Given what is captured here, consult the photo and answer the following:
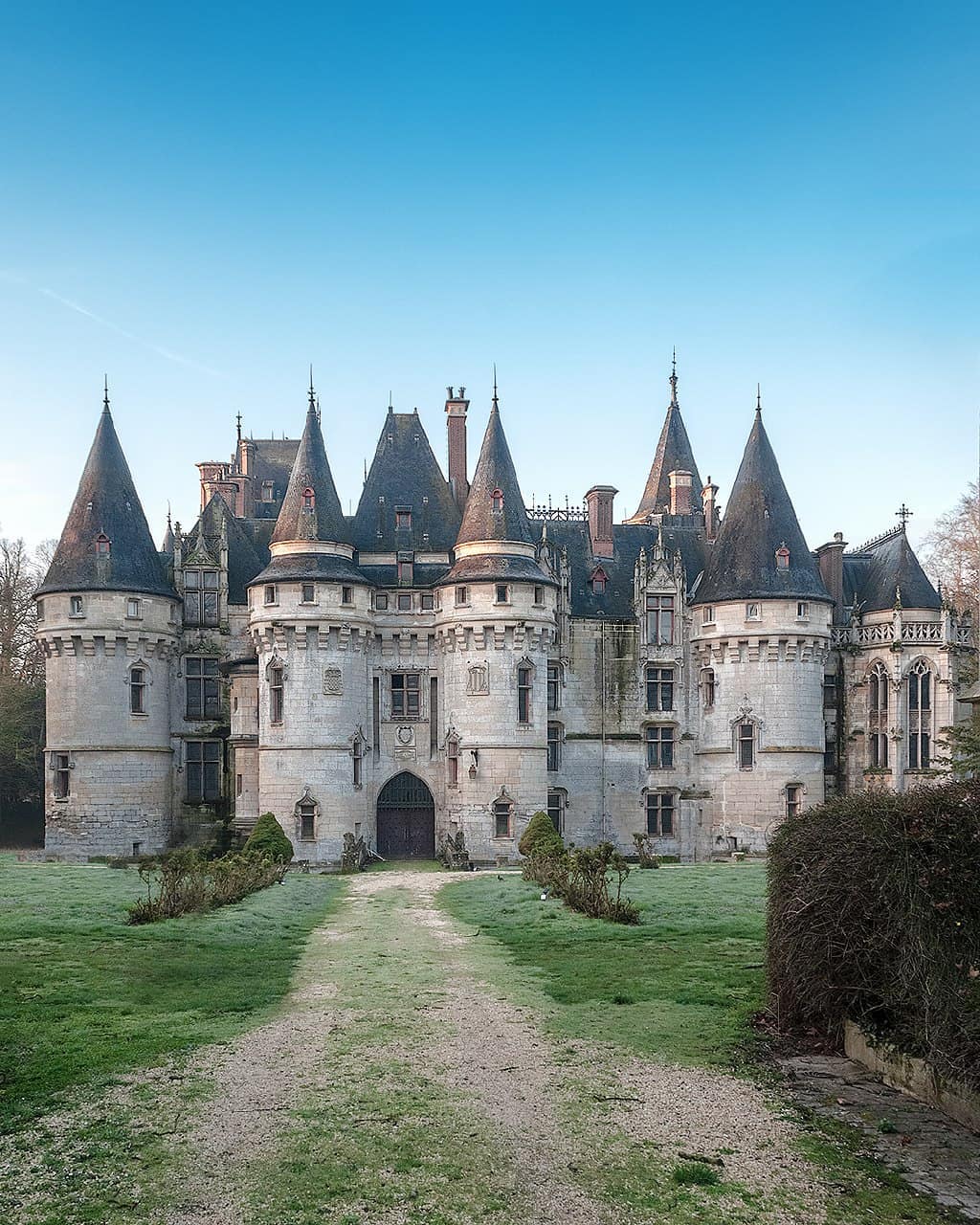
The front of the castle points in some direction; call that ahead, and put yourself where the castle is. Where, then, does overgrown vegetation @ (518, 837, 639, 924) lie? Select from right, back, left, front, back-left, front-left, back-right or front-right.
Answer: front

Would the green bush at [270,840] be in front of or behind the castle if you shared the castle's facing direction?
in front

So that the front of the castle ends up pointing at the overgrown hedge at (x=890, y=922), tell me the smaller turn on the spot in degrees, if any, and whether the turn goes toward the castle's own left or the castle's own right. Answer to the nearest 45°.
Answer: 0° — it already faces it

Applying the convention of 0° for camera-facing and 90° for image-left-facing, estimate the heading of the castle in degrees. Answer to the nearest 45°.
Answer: approximately 0°
